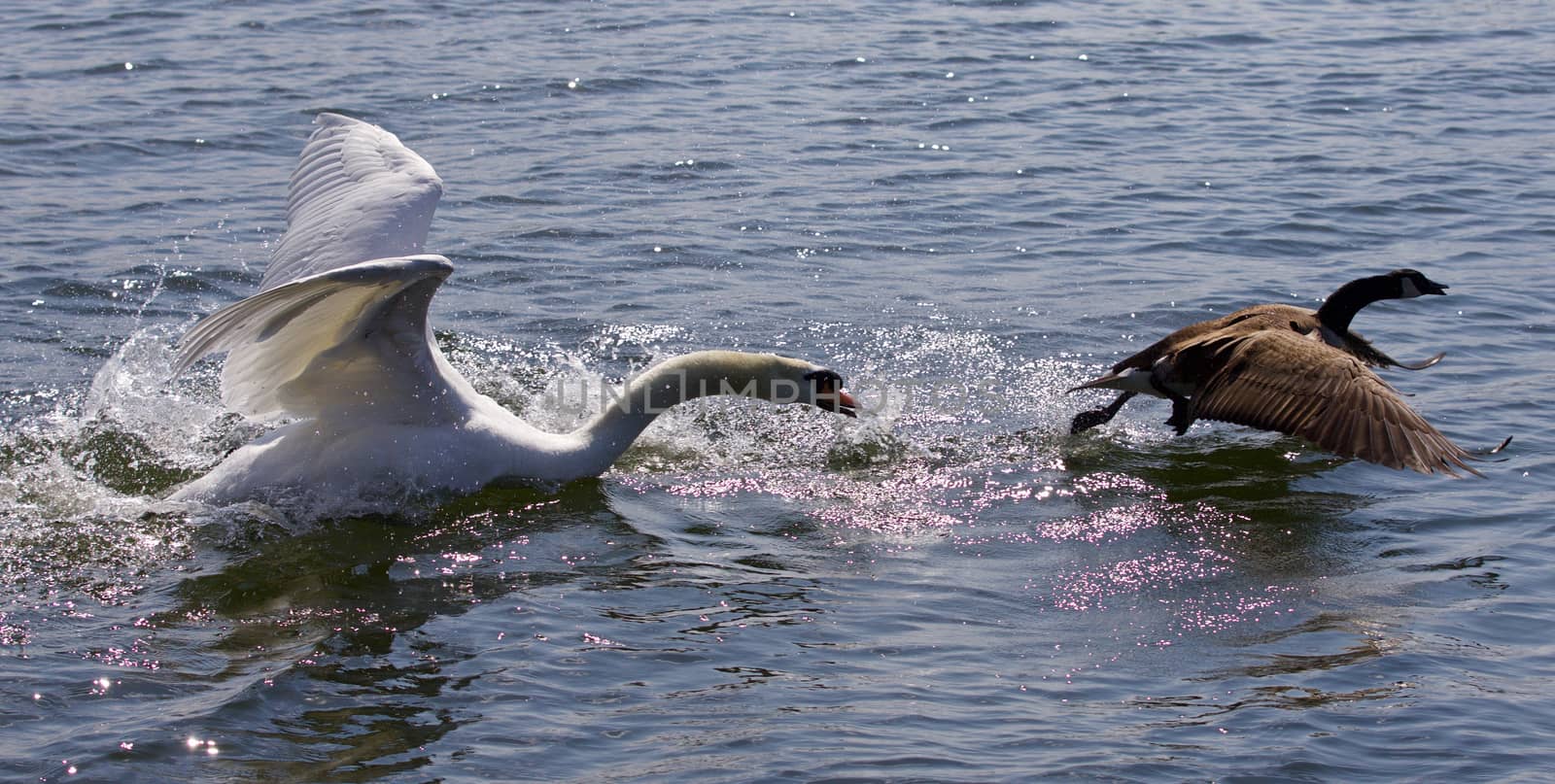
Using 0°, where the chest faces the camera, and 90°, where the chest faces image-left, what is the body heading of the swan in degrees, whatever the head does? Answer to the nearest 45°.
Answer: approximately 270°

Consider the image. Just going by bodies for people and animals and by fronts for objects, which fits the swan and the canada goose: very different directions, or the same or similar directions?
same or similar directions

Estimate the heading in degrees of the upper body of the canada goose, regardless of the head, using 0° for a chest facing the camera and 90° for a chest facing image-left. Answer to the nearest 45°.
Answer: approximately 270°

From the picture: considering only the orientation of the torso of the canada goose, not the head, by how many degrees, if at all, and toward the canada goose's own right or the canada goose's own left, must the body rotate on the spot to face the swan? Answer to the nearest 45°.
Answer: approximately 135° to the canada goose's own right

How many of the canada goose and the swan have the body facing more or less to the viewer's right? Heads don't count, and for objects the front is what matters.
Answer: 2

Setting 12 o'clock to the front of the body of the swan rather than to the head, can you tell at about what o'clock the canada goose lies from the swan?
The canada goose is roughly at 12 o'clock from the swan.
